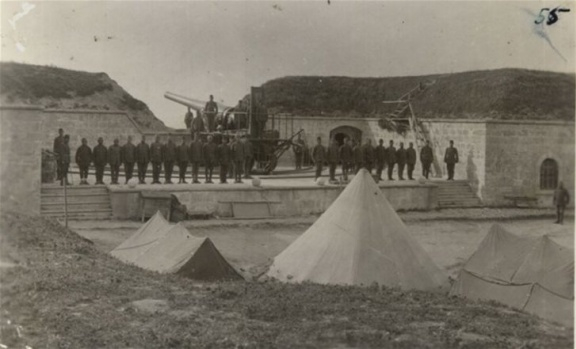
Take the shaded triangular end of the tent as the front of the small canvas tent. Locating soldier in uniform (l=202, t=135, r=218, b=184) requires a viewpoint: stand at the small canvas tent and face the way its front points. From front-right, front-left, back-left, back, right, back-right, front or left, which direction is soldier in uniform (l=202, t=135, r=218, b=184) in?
back-left

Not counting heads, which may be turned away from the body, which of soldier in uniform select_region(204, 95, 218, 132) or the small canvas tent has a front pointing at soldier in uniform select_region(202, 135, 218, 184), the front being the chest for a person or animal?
soldier in uniform select_region(204, 95, 218, 132)

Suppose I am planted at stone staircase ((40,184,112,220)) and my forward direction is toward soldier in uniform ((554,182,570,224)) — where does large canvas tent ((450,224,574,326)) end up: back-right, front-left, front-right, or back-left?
front-right

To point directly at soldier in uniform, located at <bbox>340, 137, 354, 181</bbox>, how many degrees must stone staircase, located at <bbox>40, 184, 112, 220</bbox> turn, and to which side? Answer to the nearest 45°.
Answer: approximately 90° to its left

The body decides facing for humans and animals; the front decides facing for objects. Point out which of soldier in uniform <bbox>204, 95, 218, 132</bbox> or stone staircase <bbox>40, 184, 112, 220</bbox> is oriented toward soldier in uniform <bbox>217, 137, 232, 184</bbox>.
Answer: soldier in uniform <bbox>204, 95, 218, 132</bbox>

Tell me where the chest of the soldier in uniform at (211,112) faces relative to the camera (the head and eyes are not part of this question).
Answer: toward the camera

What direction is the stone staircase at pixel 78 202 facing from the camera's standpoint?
toward the camera

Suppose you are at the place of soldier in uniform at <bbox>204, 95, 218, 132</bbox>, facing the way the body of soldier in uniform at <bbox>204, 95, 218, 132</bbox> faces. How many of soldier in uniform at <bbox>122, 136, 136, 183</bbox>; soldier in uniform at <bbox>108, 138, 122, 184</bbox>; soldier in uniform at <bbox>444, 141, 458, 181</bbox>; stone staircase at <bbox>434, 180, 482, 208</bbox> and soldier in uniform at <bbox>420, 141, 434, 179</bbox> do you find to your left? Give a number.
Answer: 3

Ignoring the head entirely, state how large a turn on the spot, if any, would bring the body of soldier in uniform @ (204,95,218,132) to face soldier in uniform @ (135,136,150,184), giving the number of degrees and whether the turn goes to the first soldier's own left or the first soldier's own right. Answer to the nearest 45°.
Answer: approximately 45° to the first soldier's own right

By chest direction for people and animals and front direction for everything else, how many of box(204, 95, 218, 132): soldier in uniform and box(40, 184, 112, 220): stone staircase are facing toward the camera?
2

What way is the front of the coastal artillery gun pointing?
to the viewer's left

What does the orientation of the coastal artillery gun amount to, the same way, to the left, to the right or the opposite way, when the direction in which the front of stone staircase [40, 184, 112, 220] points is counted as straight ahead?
to the right

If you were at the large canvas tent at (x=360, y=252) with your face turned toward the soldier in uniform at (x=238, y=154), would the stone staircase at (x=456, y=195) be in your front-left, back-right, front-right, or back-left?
front-right

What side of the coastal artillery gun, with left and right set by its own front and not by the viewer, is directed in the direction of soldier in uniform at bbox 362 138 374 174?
back

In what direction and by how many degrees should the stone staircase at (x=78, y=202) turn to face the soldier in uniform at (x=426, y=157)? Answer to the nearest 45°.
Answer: approximately 90° to its left
